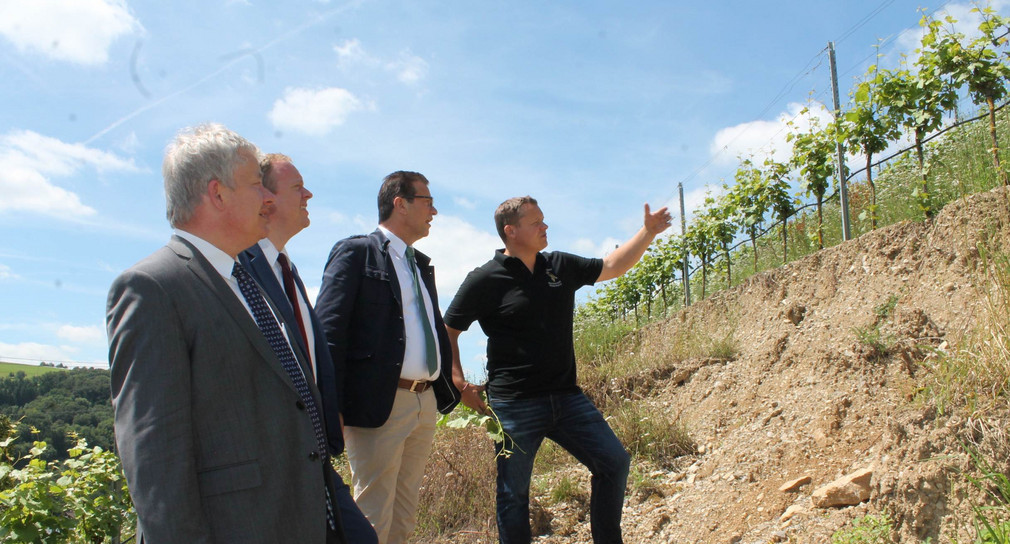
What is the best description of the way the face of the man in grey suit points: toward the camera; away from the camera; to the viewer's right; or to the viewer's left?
to the viewer's right

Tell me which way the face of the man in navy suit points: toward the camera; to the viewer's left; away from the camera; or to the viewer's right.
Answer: to the viewer's right

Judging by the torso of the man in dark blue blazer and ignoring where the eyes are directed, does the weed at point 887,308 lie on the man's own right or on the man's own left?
on the man's own left

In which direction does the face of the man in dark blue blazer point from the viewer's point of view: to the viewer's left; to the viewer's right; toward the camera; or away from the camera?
to the viewer's right

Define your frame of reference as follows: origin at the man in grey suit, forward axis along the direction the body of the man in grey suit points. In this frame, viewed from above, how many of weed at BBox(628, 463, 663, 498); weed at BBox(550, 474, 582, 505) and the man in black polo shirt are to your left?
3

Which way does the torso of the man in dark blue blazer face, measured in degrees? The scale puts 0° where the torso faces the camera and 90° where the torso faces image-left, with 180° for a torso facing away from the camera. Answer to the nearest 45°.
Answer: approximately 315°

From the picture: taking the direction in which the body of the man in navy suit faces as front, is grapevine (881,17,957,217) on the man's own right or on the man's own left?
on the man's own left

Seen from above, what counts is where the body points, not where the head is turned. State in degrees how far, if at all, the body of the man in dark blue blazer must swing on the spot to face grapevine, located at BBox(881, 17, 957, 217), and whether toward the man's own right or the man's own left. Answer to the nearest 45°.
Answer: approximately 90° to the man's own left

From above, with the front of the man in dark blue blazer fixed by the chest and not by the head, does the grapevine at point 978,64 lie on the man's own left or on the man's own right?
on the man's own left
